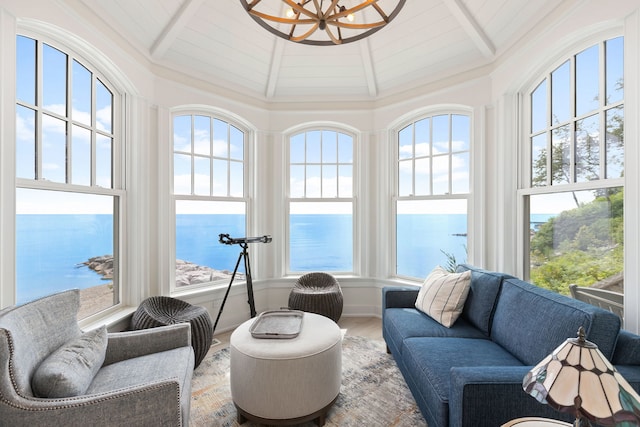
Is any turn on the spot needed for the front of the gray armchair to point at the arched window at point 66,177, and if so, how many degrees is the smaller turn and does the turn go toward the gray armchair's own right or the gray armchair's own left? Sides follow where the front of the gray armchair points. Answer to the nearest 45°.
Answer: approximately 90° to the gray armchair's own left

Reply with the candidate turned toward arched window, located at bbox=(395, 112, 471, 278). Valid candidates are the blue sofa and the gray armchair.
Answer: the gray armchair

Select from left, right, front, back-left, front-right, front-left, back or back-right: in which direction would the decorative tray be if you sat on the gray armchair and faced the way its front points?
front

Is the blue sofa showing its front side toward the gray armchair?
yes

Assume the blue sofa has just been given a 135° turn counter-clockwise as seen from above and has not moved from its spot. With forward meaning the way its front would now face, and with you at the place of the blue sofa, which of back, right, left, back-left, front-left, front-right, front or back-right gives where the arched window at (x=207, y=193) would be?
back

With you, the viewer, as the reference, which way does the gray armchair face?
facing to the right of the viewer

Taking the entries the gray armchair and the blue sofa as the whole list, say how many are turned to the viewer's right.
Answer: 1

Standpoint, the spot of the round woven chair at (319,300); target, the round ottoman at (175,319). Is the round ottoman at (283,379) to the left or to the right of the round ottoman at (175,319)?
left

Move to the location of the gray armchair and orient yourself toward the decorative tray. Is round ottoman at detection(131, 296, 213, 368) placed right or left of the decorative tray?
left

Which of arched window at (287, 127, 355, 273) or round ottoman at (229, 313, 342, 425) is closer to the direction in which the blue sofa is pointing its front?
the round ottoman

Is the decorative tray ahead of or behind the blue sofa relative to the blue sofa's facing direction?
ahead

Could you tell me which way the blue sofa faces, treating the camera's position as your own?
facing the viewer and to the left of the viewer

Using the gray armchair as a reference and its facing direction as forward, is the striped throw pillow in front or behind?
in front
